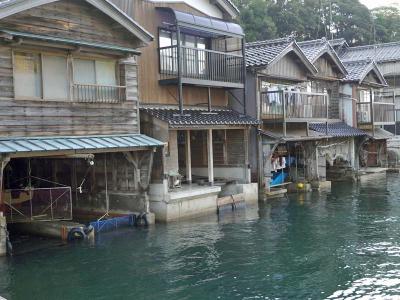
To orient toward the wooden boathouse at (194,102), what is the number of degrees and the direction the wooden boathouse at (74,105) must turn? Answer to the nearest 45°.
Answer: approximately 135° to its left

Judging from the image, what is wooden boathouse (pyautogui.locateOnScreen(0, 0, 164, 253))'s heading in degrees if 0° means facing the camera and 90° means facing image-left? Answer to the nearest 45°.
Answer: approximately 0°

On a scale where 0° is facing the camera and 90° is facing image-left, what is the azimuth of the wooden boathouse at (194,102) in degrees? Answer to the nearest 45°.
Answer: approximately 315°

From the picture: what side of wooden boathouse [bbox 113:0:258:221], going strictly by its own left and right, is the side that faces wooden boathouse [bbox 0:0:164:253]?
right
